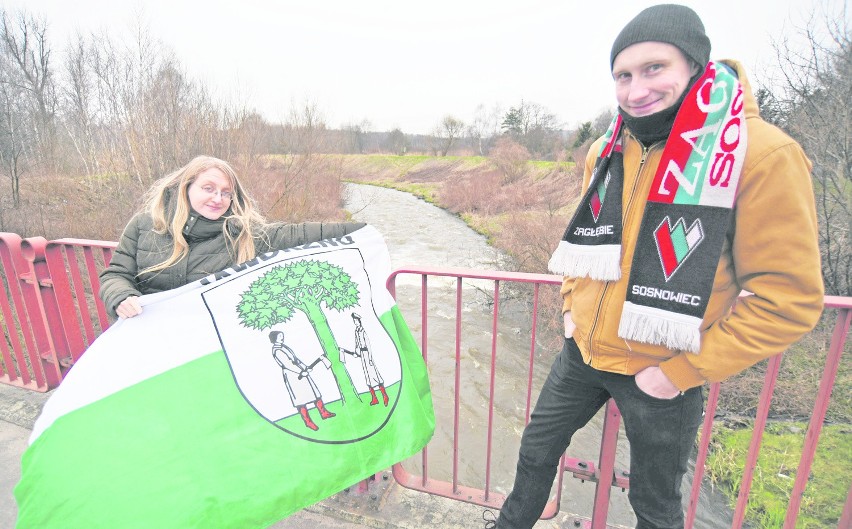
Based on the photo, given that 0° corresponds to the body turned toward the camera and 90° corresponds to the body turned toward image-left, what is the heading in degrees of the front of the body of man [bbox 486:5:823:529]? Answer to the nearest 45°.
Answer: approximately 45°

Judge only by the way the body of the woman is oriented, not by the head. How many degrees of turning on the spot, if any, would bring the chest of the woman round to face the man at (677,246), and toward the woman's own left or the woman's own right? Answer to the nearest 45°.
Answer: approximately 45° to the woman's own left

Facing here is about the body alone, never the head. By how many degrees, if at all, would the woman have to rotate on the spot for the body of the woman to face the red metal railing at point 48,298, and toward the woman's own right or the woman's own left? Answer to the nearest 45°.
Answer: approximately 135° to the woman's own right

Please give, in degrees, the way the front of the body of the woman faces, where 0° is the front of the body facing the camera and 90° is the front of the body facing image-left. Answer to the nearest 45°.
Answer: approximately 0°

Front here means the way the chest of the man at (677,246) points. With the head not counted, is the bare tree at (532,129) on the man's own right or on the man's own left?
on the man's own right

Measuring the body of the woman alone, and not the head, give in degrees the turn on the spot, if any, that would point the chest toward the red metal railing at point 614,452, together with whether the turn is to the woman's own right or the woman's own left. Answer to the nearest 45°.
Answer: approximately 45° to the woman's own left

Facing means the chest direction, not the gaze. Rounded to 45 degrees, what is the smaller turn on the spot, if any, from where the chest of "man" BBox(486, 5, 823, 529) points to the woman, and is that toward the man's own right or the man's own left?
approximately 45° to the man's own right
